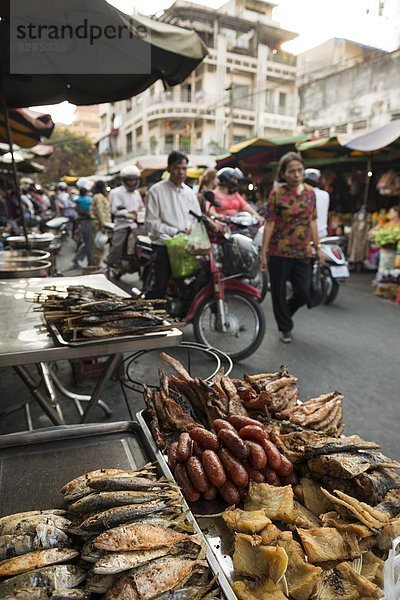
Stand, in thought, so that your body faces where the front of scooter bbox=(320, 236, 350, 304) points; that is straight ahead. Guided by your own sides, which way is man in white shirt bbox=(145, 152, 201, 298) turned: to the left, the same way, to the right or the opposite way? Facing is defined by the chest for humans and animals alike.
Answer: the opposite way

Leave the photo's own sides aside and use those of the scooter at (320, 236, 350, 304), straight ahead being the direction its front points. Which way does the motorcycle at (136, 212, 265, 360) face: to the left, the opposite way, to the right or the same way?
the opposite way

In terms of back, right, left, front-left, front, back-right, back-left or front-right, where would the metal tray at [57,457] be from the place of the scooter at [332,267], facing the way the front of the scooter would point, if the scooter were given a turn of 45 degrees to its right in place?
back

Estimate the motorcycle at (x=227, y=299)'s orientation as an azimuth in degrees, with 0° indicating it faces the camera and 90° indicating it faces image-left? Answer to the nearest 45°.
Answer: approximately 315°

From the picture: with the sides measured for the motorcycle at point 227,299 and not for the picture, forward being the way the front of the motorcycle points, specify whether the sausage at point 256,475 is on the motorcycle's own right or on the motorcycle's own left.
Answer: on the motorcycle's own right

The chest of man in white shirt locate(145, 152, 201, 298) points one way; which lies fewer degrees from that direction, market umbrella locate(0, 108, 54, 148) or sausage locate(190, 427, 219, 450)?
the sausage

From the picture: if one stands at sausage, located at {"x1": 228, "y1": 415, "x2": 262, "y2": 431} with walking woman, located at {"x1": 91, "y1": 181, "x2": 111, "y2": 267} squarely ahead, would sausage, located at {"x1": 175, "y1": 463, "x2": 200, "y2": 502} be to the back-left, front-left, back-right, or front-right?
back-left

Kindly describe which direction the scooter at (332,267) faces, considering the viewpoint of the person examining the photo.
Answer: facing away from the viewer and to the left of the viewer

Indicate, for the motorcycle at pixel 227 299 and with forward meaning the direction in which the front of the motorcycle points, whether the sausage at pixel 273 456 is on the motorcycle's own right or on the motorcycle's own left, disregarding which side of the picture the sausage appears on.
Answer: on the motorcycle's own right

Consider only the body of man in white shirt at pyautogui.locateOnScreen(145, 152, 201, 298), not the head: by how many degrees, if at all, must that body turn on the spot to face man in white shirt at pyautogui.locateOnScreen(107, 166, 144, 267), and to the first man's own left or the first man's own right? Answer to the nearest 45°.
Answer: approximately 135° to the first man's own left

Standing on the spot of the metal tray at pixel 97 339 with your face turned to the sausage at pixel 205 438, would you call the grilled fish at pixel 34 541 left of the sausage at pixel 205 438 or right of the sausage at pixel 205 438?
right

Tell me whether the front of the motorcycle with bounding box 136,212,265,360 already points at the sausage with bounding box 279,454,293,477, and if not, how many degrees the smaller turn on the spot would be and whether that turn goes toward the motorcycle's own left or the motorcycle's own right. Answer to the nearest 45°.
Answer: approximately 45° to the motorcycle's own right
